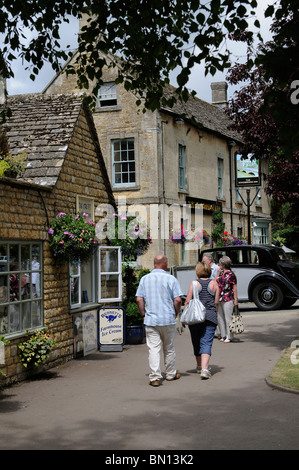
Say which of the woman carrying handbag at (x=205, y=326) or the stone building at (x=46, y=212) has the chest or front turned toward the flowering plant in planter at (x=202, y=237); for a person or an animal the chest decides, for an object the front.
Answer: the woman carrying handbag

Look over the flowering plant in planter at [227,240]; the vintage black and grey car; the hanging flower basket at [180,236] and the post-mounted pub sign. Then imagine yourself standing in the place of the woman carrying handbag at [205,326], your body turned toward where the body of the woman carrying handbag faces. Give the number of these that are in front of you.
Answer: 4

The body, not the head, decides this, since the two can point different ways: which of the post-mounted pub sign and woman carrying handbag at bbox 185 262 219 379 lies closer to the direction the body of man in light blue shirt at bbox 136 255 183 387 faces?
the post-mounted pub sign

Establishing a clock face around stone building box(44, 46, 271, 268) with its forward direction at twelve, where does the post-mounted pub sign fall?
The post-mounted pub sign is roughly at 12 o'clock from the stone building.

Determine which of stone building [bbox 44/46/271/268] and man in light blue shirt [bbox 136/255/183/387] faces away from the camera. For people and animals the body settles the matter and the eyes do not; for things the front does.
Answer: the man in light blue shirt

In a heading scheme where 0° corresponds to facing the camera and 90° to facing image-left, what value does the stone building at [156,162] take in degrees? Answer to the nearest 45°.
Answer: approximately 315°

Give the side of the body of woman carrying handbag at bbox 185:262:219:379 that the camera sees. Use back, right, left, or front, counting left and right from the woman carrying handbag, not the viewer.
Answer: back

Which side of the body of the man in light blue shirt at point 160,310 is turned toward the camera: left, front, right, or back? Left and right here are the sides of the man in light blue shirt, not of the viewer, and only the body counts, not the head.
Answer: back

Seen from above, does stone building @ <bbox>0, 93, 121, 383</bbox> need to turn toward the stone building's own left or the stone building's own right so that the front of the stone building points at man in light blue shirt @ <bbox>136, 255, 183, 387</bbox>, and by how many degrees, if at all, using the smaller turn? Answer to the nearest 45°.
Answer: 0° — it already faces them

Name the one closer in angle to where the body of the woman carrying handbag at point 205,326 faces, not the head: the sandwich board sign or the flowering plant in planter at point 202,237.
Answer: the flowering plant in planter

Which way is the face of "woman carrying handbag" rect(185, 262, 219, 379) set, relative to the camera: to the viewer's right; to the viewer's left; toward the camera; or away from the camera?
away from the camera

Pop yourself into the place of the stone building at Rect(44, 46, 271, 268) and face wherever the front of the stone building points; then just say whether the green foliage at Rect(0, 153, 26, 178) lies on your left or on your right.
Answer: on your right

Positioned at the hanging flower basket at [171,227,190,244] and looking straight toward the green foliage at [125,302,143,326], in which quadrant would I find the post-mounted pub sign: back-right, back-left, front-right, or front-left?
back-left
